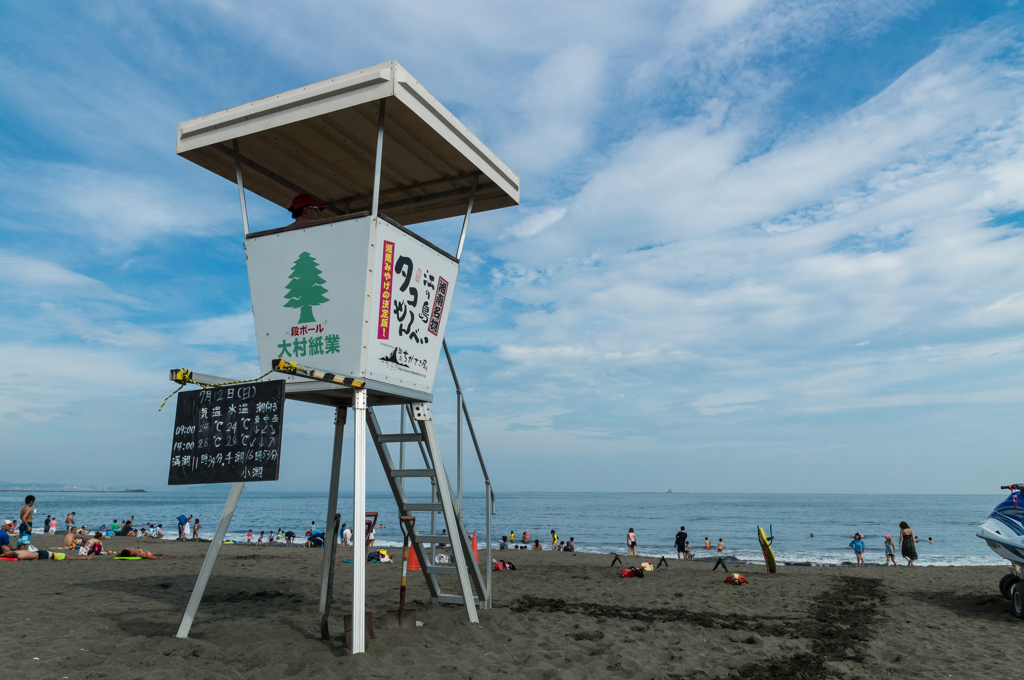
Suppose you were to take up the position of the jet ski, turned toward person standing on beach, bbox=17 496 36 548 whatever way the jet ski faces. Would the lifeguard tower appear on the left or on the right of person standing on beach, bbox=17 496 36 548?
left
